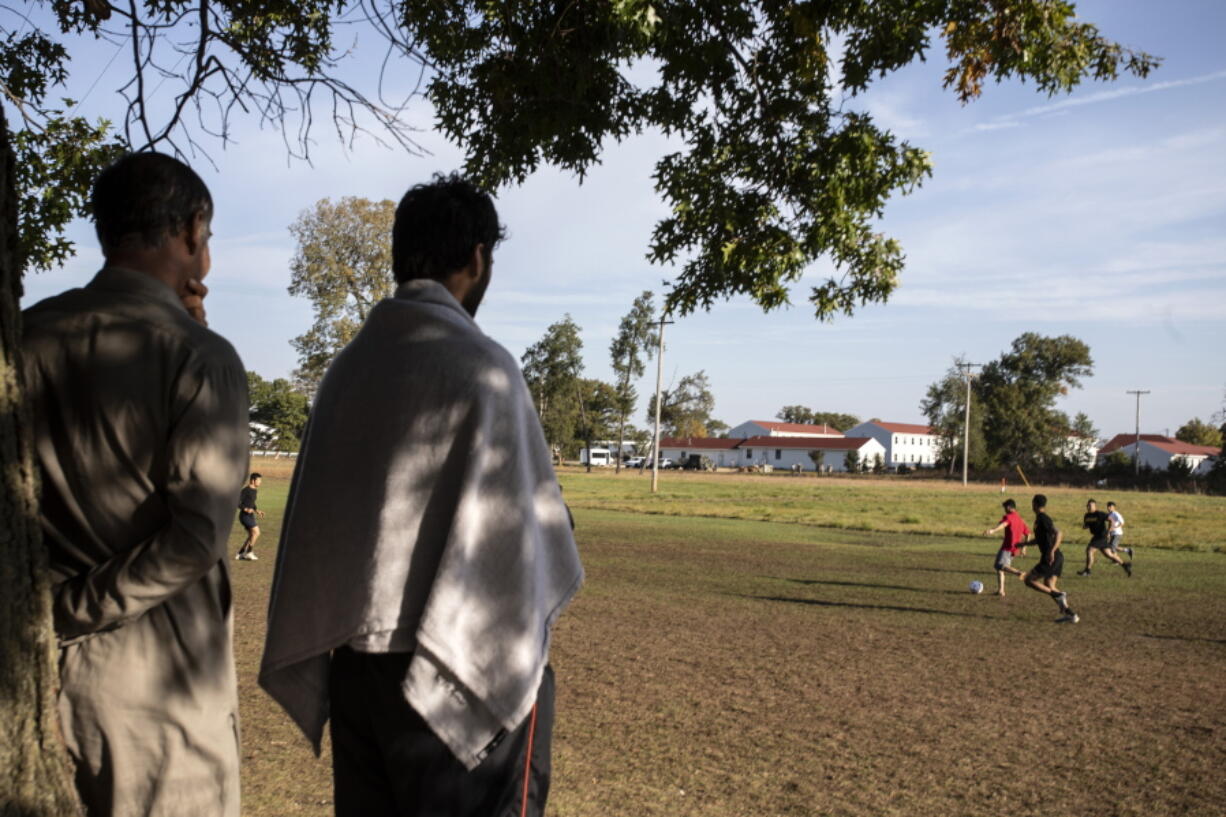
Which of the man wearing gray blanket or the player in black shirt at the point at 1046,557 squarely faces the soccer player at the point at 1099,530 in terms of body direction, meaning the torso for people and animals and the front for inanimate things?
the man wearing gray blanket

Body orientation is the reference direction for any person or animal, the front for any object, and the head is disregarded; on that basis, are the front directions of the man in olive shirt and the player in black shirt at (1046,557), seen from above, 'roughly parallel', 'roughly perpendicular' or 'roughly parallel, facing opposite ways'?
roughly perpendicular

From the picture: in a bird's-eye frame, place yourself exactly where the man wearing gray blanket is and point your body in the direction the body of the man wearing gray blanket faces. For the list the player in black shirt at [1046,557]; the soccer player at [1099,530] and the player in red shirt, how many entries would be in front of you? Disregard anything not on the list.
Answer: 3

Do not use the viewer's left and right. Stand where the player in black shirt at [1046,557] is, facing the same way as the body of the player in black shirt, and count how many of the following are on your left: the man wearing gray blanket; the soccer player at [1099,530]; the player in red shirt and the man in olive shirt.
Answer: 2

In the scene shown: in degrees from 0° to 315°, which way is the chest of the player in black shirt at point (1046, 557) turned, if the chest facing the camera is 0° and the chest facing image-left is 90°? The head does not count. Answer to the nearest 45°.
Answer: approximately 90°

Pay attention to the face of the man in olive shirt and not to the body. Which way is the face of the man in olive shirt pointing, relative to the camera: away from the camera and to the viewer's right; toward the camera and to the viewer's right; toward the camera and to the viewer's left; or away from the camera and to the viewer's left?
away from the camera and to the viewer's right

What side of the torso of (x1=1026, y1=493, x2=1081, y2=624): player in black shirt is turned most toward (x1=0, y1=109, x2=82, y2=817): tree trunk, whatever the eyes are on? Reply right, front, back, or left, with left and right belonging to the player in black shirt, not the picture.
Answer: left

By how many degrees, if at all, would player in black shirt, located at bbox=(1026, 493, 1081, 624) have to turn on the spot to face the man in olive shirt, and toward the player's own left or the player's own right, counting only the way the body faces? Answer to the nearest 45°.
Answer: approximately 90° to the player's own left

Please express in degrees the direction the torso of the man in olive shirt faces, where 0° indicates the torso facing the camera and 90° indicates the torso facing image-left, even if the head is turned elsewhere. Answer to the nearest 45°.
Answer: approximately 225°

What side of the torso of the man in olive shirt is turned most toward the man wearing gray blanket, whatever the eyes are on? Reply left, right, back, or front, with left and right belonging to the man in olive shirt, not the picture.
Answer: right

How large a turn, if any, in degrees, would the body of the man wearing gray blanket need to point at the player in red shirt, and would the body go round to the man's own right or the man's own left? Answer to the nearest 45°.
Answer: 0° — they already face them

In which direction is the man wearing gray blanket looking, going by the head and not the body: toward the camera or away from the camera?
away from the camera

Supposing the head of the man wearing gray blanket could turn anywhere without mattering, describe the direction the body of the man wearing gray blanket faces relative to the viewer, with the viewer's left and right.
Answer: facing away from the viewer and to the right of the viewer
